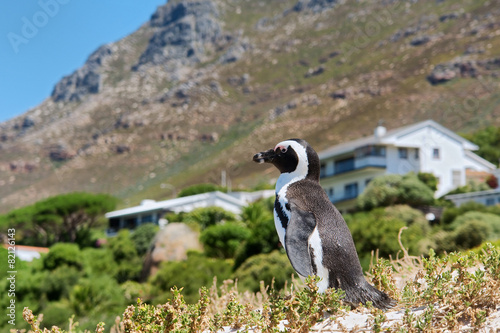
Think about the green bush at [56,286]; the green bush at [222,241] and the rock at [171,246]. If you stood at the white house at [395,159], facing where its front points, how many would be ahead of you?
3

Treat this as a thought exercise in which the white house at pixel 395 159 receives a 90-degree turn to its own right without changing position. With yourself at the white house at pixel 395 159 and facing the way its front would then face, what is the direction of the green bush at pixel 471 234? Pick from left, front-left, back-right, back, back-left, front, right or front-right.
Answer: back-left

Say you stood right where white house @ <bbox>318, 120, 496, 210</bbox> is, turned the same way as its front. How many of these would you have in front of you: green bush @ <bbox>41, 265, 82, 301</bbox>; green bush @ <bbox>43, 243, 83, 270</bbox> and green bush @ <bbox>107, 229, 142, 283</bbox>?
3

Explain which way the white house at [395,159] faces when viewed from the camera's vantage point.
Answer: facing the viewer and to the left of the viewer

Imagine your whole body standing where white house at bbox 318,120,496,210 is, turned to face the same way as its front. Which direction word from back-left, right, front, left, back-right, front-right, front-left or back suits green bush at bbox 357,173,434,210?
front-left

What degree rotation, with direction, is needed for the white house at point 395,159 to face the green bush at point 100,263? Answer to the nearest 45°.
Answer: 0° — it already faces it

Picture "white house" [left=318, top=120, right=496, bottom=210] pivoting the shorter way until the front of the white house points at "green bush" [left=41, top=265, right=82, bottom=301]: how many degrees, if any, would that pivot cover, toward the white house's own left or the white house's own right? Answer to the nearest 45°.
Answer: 0° — it already faces it

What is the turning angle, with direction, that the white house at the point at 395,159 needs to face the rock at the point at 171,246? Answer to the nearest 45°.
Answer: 0° — it already faces it

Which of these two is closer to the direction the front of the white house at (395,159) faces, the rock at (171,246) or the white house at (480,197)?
the rock

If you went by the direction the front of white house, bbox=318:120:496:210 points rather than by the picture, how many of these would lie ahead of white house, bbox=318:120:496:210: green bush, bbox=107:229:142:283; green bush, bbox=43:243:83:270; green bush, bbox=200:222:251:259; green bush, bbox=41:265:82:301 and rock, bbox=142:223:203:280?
5

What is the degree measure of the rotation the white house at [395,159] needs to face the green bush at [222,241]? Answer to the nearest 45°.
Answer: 0° — it already faces it

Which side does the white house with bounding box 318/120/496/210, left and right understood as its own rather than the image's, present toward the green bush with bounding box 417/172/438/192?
left

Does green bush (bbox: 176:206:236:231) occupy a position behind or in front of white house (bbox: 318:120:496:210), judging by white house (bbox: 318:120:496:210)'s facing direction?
in front
